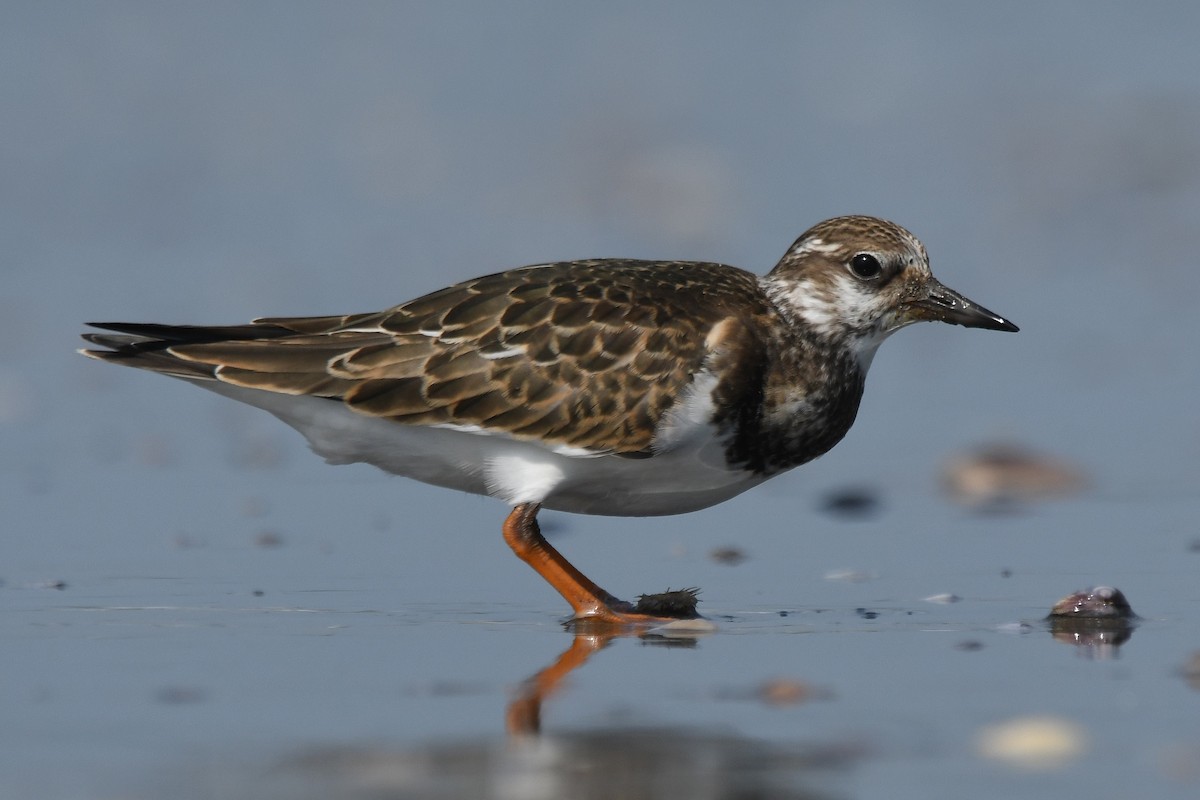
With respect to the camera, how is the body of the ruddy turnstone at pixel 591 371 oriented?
to the viewer's right
